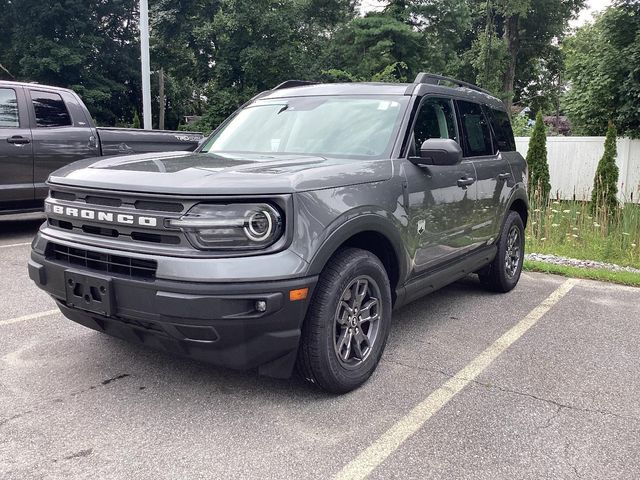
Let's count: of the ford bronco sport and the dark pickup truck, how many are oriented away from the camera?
0

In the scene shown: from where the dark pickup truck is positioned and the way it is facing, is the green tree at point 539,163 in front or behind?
behind

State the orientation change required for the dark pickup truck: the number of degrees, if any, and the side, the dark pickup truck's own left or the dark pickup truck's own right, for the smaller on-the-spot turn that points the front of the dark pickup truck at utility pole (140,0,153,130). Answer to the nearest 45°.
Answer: approximately 135° to the dark pickup truck's own right

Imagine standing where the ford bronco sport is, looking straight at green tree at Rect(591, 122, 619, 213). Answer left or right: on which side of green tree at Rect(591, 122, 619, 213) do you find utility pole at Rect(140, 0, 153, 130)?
left

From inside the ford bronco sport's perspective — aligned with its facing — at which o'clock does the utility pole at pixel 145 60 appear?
The utility pole is roughly at 4 o'clock from the ford bronco sport.

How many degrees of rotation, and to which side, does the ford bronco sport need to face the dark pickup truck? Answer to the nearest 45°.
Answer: approximately 90° to its right

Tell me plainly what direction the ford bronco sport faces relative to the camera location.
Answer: facing the viewer and to the left of the viewer

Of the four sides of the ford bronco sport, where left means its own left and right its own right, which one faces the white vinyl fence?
back
